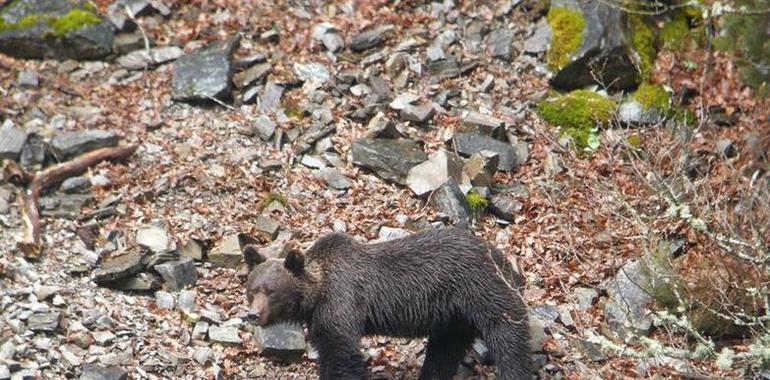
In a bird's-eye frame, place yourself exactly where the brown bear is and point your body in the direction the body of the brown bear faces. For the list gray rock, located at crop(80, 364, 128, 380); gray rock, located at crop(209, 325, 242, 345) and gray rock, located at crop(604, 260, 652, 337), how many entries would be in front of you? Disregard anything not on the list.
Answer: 2

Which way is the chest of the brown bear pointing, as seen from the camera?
to the viewer's left

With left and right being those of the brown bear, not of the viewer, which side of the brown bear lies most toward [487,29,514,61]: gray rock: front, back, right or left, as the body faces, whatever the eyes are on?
right

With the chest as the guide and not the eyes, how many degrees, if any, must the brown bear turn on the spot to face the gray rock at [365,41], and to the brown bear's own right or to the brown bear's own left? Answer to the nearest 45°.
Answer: approximately 90° to the brown bear's own right

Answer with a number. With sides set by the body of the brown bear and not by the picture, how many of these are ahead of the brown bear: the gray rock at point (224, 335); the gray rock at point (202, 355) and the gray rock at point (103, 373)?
3

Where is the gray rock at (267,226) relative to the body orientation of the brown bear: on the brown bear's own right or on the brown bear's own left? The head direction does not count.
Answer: on the brown bear's own right

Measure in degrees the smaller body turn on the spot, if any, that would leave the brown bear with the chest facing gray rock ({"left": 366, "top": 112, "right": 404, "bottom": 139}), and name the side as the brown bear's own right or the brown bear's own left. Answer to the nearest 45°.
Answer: approximately 90° to the brown bear's own right

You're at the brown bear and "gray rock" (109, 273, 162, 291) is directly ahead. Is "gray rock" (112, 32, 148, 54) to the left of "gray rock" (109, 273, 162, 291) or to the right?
right

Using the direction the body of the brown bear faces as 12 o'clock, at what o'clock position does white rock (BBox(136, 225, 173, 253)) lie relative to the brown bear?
The white rock is roughly at 1 o'clock from the brown bear.

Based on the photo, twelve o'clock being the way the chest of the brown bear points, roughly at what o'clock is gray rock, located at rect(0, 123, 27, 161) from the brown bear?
The gray rock is roughly at 1 o'clock from the brown bear.
